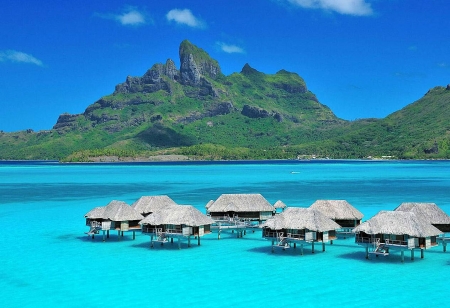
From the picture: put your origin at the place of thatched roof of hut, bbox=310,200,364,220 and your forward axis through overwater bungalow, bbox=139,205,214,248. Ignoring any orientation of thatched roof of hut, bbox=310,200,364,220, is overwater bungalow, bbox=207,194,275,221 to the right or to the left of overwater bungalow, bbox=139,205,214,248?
right

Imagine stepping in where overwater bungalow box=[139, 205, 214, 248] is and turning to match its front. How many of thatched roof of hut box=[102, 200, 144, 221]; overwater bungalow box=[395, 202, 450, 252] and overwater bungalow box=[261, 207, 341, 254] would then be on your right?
1

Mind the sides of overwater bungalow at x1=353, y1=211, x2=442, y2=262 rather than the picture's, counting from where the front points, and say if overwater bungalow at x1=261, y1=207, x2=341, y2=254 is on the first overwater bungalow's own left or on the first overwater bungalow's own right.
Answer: on the first overwater bungalow's own right

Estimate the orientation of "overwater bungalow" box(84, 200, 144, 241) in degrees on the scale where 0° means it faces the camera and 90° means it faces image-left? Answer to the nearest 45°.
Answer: approximately 45°

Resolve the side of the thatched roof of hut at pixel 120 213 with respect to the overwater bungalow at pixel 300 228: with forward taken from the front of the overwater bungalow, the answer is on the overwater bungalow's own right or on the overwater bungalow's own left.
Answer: on the overwater bungalow's own right

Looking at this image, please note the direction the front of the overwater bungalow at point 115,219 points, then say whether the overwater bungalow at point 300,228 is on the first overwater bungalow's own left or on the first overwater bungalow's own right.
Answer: on the first overwater bungalow's own left

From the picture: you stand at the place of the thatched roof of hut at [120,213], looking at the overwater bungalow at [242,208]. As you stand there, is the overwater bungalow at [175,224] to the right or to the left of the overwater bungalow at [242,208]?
right

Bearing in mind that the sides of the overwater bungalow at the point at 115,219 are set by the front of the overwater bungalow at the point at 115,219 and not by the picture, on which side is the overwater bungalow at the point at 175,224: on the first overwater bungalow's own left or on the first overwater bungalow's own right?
on the first overwater bungalow's own left

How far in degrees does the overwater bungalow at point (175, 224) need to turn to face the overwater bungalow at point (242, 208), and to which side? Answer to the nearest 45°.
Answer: approximately 180°

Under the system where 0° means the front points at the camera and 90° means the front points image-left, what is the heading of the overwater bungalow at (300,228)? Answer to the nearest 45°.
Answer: approximately 45°
